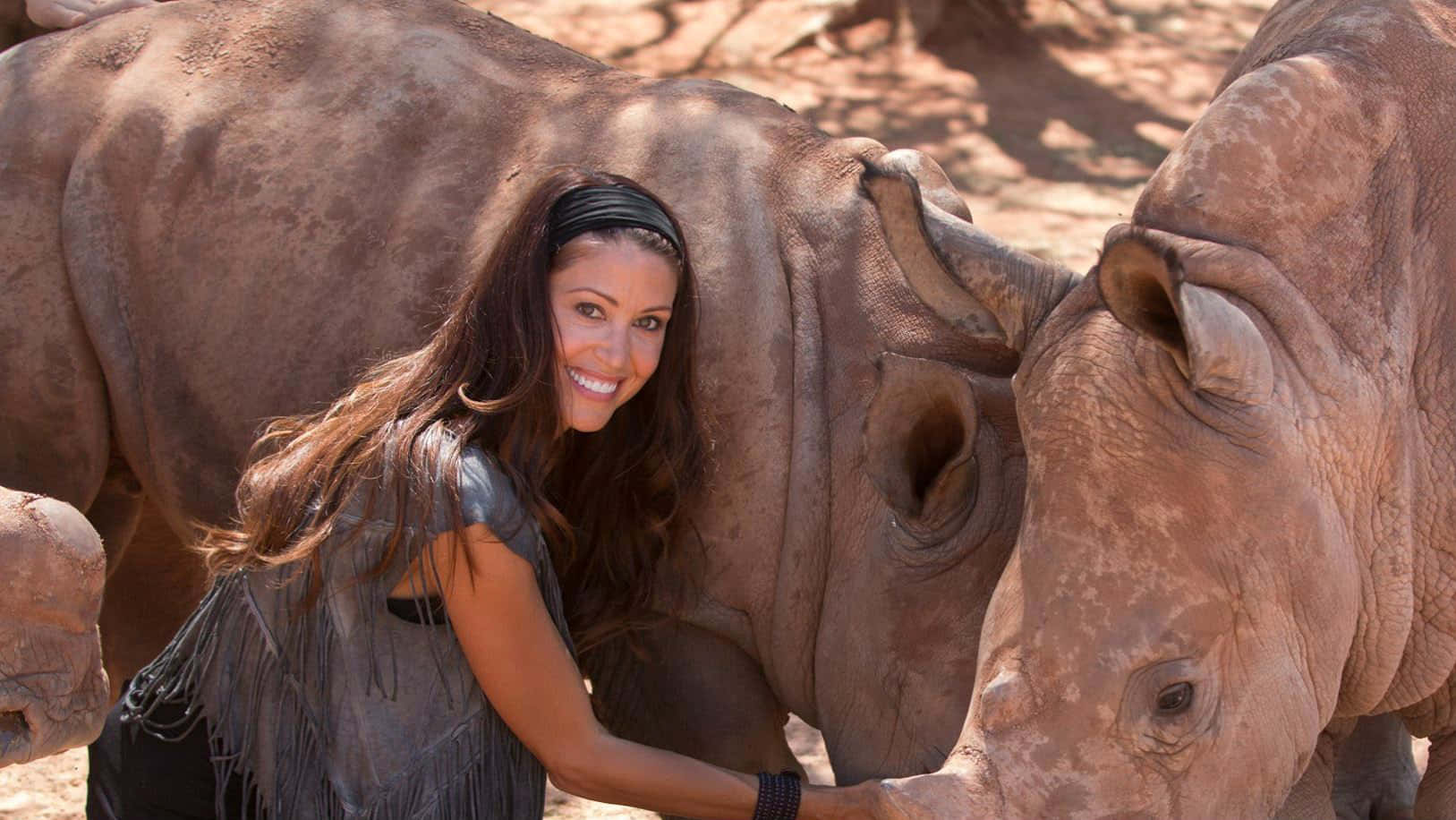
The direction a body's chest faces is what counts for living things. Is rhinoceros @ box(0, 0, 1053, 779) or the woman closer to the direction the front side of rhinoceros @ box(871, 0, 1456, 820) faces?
the woman

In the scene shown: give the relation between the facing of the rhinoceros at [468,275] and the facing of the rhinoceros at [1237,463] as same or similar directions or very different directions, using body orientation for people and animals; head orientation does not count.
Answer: very different directions

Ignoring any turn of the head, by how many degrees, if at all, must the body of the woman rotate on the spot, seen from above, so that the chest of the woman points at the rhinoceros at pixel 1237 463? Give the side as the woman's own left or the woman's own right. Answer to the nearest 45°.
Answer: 0° — they already face it

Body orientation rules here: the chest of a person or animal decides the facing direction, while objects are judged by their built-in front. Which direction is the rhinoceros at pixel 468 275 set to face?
to the viewer's right

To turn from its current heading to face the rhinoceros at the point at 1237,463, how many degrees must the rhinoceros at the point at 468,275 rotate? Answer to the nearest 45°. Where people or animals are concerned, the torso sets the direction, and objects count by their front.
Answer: approximately 45° to its right

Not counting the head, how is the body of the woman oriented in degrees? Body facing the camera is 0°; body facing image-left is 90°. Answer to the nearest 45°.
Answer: approximately 270°

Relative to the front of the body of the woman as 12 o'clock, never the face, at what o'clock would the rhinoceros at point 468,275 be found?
The rhinoceros is roughly at 9 o'clock from the woman.

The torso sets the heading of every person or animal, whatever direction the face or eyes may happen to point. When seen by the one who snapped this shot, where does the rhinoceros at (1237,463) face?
facing the viewer and to the left of the viewer

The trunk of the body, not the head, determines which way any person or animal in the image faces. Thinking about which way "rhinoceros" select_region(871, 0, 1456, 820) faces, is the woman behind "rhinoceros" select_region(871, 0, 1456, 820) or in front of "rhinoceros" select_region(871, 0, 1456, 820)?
in front

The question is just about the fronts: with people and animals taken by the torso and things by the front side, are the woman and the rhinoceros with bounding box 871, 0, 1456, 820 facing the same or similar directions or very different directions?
very different directions
